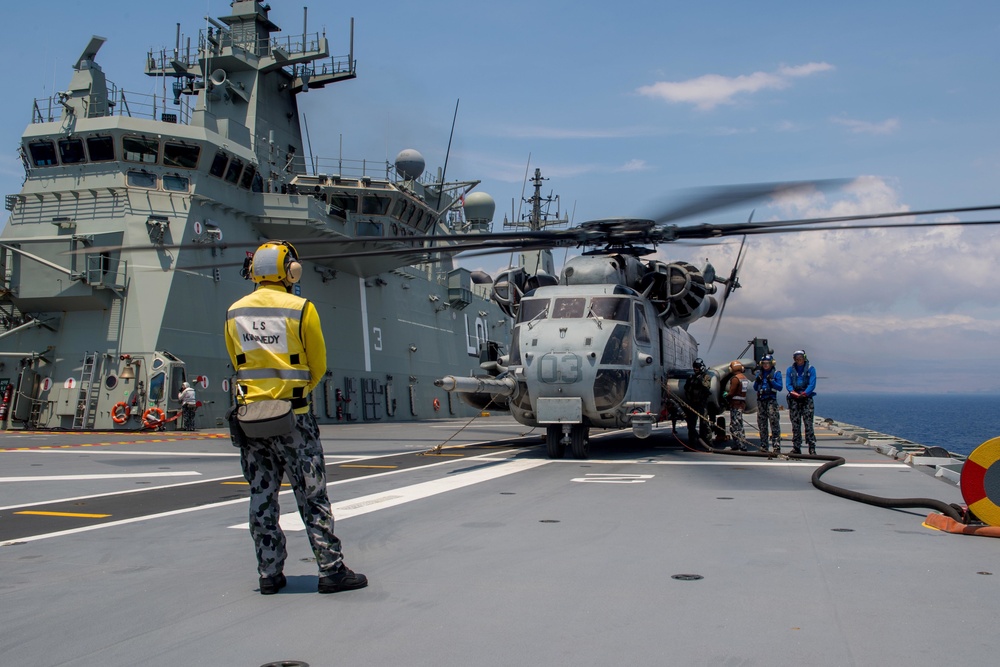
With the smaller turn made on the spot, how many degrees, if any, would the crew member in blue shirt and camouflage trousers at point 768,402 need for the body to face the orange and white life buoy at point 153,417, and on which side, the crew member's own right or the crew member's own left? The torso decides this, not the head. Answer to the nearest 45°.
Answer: approximately 90° to the crew member's own right

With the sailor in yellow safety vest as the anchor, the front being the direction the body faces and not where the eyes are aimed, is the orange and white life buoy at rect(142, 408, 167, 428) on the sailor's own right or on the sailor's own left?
on the sailor's own left

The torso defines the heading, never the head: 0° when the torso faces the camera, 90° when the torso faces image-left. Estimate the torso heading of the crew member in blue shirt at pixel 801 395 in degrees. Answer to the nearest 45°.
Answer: approximately 0°

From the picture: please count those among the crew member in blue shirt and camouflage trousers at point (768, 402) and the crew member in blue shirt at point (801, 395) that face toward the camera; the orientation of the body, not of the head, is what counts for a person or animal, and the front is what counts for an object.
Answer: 2

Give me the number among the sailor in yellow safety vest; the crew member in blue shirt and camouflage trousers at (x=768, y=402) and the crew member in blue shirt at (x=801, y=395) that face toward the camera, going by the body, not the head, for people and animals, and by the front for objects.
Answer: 2

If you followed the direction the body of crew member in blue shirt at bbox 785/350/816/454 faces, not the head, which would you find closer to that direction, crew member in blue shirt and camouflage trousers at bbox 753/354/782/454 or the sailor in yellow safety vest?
the sailor in yellow safety vest

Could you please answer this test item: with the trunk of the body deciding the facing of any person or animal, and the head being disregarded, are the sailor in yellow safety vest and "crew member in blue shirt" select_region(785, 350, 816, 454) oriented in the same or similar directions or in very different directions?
very different directions

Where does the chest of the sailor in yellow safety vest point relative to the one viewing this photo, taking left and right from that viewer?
facing away from the viewer and to the right of the viewer
